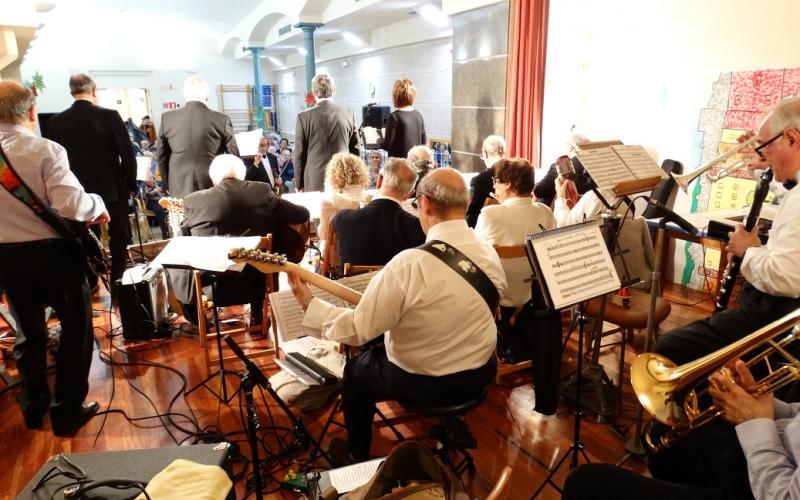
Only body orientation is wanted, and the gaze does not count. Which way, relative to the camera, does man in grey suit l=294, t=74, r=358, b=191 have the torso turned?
away from the camera

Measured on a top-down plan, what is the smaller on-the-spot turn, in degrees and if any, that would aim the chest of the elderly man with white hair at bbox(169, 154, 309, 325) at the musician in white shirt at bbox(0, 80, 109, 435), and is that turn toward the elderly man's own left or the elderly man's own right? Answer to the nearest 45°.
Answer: approximately 135° to the elderly man's own left

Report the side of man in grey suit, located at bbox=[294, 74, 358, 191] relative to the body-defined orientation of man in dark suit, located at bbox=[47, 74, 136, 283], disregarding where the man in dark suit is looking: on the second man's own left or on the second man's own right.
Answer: on the second man's own right

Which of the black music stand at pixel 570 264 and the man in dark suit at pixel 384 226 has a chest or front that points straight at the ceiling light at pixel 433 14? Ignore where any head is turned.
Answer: the man in dark suit

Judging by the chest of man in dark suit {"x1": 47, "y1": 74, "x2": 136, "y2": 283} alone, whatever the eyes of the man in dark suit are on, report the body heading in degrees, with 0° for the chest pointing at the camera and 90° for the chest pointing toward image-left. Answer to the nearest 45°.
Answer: approximately 180°

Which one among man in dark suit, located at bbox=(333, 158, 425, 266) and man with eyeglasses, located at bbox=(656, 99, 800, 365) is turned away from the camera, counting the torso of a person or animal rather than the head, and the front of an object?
the man in dark suit

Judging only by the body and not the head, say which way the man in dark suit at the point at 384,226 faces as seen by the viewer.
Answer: away from the camera
